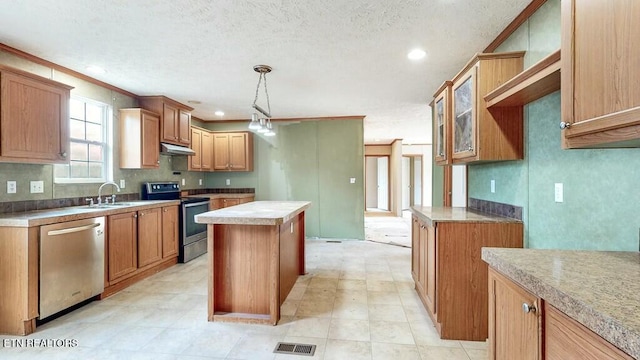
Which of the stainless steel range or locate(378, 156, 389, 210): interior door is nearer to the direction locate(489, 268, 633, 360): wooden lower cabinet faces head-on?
the stainless steel range

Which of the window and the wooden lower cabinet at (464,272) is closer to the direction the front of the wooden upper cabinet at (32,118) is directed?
the wooden lower cabinet

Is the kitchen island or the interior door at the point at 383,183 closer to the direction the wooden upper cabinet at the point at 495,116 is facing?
the kitchen island

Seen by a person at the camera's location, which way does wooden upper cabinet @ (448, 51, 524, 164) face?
facing to the left of the viewer

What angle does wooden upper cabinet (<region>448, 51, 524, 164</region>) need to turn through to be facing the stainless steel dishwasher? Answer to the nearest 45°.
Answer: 0° — it already faces it

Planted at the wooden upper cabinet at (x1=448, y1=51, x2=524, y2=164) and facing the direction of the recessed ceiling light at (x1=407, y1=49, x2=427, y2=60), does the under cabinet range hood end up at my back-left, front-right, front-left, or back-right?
front-left

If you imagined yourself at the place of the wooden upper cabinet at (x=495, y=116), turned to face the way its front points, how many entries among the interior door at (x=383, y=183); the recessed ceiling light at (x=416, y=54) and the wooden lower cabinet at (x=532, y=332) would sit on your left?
1

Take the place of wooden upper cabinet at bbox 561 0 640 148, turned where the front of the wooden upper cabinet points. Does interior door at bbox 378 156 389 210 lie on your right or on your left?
on your right

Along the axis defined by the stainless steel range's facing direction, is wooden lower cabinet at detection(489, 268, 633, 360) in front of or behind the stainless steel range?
in front

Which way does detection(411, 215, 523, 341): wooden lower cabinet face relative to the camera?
to the viewer's left

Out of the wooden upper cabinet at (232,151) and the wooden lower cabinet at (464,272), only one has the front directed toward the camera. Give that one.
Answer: the wooden upper cabinet

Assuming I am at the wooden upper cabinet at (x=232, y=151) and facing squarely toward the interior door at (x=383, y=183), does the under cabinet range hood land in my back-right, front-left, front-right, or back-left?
back-right

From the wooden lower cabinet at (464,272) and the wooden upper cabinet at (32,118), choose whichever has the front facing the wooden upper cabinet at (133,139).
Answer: the wooden lower cabinet

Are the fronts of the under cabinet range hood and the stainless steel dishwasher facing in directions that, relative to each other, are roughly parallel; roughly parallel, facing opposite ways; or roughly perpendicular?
roughly parallel

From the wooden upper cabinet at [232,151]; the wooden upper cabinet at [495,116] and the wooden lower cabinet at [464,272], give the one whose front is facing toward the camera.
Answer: the wooden upper cabinet at [232,151]

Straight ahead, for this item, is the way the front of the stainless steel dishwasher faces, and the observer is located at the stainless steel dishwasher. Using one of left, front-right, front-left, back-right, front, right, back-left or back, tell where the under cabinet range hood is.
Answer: left

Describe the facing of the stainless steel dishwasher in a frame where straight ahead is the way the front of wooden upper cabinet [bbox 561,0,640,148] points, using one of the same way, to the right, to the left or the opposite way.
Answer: the opposite way

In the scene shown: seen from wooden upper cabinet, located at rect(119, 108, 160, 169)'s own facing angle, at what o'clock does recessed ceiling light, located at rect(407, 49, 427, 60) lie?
The recessed ceiling light is roughly at 12 o'clock from the wooden upper cabinet.

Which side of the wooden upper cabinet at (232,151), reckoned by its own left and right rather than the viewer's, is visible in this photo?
front

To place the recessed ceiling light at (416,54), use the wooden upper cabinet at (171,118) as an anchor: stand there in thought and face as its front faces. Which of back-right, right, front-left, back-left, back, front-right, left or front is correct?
front

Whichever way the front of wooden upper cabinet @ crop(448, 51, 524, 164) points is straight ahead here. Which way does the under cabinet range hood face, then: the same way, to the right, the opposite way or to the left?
the opposite way
